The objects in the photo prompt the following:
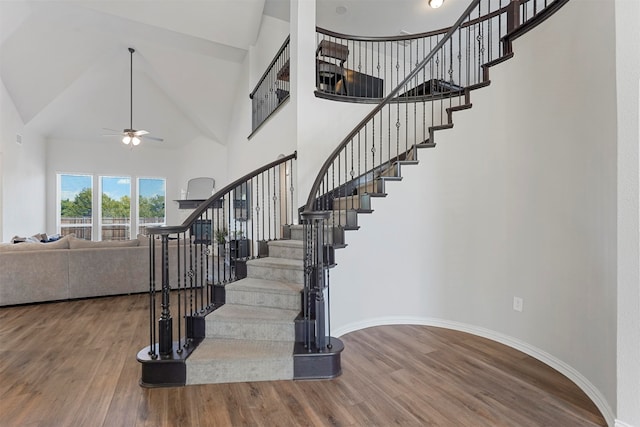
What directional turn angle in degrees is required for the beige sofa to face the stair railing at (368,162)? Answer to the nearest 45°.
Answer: approximately 135° to its right

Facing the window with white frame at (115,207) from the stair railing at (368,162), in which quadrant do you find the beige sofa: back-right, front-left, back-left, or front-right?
front-left

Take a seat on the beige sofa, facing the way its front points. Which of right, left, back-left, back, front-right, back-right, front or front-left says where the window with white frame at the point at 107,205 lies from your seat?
front

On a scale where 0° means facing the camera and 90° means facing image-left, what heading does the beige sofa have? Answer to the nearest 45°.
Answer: approximately 180°

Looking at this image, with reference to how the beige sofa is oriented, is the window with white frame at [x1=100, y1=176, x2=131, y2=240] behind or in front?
in front

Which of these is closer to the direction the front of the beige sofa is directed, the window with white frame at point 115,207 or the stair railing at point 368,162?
the window with white frame

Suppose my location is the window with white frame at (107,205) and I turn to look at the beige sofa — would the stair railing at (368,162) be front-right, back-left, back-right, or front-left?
front-left

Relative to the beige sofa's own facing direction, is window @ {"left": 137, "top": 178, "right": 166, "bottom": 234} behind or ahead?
ahead

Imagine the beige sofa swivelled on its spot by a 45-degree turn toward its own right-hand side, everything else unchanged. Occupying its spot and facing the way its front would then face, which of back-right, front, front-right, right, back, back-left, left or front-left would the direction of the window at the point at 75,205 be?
front-left

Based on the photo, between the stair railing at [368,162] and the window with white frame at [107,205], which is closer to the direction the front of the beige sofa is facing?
the window with white frame

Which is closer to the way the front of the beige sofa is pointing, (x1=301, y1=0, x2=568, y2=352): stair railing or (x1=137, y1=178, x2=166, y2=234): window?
the window
